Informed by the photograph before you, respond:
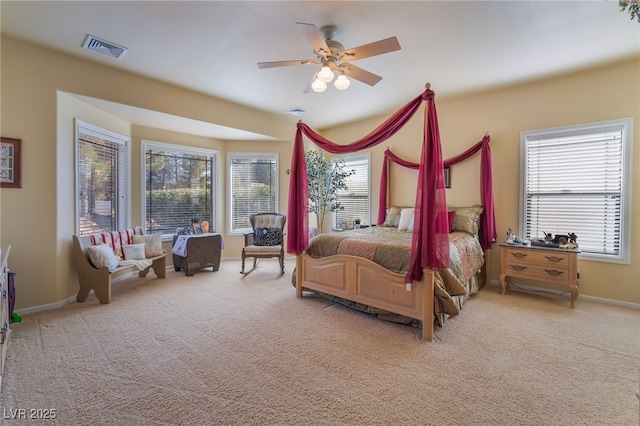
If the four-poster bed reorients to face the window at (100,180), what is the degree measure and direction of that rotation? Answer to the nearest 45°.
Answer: approximately 45° to its right

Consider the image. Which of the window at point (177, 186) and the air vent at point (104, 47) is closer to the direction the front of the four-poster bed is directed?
the air vent

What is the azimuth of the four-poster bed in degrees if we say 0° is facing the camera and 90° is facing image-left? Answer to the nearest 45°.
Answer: approximately 45°

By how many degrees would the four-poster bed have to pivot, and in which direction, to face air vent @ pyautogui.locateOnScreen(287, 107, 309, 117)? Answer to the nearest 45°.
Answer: approximately 90° to its right

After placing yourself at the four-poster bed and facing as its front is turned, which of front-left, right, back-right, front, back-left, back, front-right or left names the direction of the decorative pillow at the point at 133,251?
front-right

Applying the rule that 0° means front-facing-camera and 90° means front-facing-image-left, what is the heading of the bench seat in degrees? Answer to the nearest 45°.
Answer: approximately 315°

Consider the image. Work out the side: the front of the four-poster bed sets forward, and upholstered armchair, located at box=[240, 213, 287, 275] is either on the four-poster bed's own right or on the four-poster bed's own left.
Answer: on the four-poster bed's own right

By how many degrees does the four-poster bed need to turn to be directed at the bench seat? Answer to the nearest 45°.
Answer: approximately 45° to its right

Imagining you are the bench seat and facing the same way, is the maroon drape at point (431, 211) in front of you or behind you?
in front
